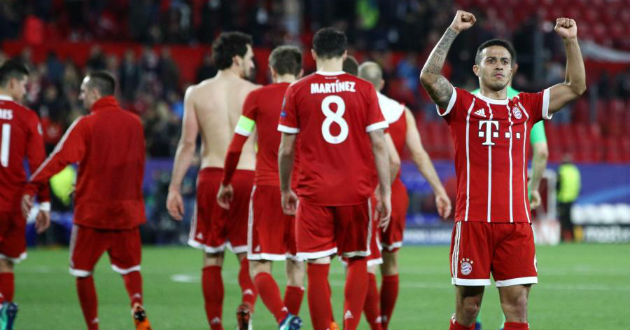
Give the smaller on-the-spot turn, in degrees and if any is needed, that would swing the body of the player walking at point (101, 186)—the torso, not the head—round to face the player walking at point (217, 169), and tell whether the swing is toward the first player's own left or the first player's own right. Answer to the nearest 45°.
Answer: approximately 135° to the first player's own right

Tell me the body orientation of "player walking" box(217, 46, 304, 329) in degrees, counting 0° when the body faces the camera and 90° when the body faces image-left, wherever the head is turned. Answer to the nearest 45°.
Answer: approximately 180°

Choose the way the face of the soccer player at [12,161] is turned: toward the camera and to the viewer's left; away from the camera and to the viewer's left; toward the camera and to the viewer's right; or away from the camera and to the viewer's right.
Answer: away from the camera and to the viewer's right

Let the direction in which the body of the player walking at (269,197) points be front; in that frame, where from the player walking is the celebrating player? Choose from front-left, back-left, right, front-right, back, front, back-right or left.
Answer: back-right

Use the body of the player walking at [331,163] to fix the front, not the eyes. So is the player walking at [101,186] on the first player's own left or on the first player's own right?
on the first player's own left

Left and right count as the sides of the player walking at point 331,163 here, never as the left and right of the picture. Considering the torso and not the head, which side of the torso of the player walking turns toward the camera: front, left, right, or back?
back

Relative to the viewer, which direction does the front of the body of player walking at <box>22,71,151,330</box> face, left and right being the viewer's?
facing away from the viewer and to the left of the viewer

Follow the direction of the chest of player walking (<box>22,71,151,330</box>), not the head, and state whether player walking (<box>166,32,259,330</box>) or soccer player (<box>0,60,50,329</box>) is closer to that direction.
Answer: the soccer player

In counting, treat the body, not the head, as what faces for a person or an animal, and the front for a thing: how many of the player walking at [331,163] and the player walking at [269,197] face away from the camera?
2
